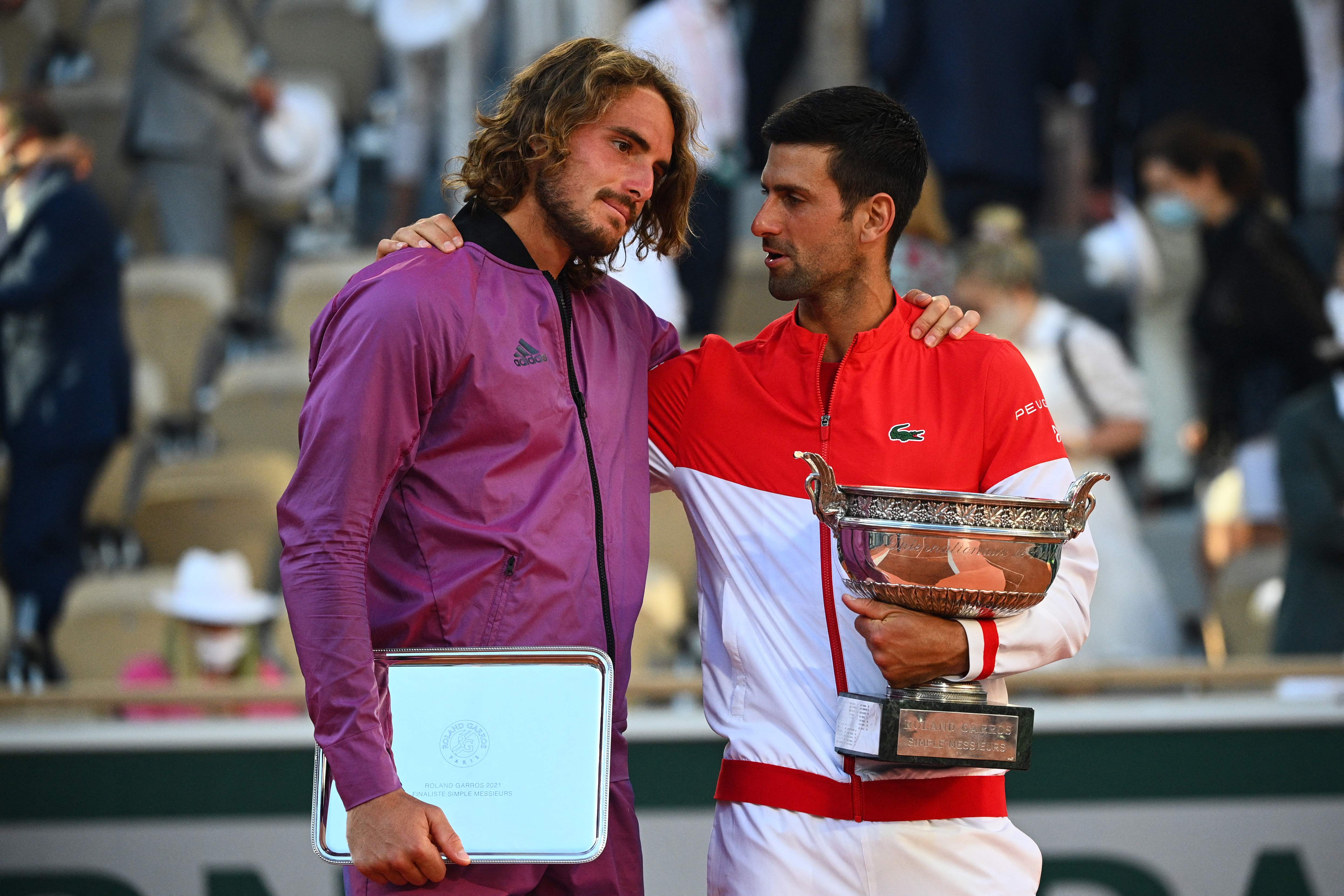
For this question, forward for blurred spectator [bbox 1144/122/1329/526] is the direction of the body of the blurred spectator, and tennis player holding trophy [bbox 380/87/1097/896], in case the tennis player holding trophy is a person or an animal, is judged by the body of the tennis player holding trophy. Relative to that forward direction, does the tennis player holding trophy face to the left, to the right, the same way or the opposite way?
to the left

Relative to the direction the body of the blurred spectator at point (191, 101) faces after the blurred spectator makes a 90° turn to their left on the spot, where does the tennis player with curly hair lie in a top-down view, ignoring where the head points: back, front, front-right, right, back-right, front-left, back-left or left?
back

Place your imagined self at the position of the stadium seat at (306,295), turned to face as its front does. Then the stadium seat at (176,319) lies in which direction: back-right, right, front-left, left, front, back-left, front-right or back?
right

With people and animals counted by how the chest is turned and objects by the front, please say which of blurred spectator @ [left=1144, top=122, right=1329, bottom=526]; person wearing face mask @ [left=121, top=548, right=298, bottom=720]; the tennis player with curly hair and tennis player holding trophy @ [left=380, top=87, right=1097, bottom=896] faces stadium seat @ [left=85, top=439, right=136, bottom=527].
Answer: the blurred spectator

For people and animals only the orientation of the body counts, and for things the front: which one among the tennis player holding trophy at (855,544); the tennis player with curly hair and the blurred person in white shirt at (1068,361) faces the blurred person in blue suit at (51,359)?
the blurred person in white shirt

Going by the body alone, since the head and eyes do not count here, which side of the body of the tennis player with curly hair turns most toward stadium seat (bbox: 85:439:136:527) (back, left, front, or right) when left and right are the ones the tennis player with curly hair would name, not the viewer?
back

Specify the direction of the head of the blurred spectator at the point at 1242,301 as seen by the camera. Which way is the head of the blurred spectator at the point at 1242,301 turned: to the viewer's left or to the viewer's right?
to the viewer's left

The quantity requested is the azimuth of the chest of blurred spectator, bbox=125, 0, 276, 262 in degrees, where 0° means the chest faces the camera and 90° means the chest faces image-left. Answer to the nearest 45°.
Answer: approximately 270°

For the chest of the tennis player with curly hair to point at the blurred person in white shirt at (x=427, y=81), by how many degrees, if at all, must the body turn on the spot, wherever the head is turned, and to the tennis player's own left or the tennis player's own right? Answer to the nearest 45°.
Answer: approximately 135° to the tennis player's own left

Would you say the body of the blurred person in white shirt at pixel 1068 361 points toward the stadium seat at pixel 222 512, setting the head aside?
yes

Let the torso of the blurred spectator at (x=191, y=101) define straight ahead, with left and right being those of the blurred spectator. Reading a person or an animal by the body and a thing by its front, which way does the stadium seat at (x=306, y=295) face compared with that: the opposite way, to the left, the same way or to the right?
to the right
